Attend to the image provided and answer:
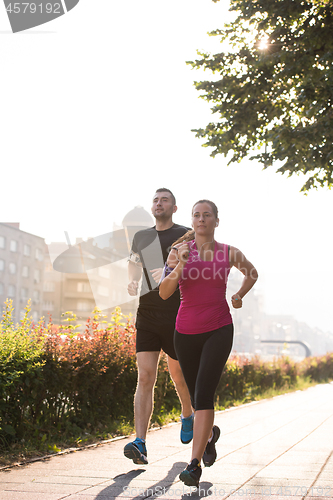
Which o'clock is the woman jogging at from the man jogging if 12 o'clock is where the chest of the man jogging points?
The woman jogging is roughly at 10 o'clock from the man jogging.

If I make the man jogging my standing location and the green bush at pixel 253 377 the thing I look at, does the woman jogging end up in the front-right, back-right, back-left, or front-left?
back-right

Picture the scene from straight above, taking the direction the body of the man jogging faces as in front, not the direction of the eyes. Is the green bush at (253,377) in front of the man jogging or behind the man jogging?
behind

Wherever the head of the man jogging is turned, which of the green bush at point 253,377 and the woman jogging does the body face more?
the woman jogging

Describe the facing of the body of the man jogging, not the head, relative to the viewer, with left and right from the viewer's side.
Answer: facing the viewer and to the left of the viewer

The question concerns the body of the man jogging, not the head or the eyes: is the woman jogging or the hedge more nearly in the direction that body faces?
the woman jogging
